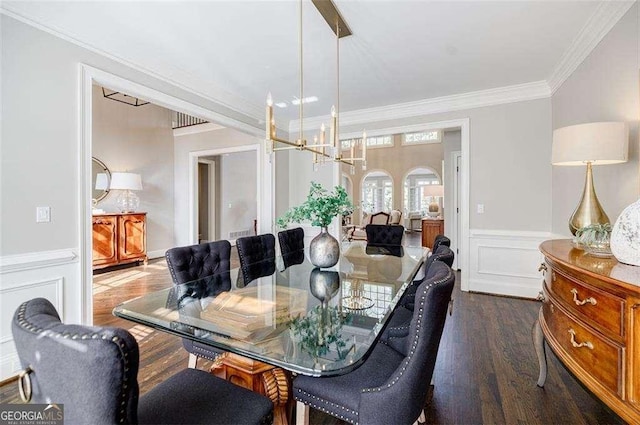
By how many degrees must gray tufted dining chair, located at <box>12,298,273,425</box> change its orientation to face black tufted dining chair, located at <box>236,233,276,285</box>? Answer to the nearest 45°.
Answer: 0° — it already faces it

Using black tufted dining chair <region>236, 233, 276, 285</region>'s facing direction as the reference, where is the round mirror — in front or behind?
behind

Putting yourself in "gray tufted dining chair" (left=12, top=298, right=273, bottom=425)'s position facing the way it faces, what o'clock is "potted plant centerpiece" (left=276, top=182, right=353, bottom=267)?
The potted plant centerpiece is roughly at 12 o'clock from the gray tufted dining chair.

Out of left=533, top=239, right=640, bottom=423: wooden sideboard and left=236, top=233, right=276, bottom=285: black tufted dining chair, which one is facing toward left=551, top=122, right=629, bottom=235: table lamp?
the black tufted dining chair
